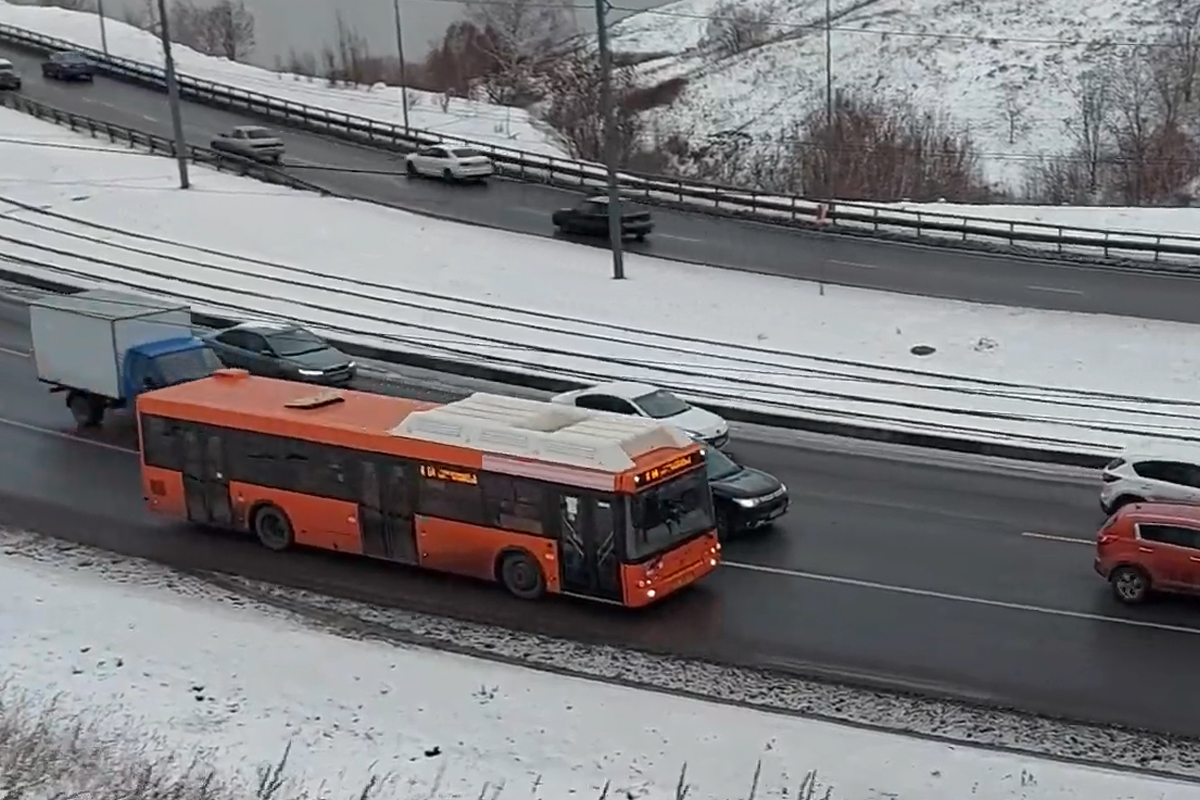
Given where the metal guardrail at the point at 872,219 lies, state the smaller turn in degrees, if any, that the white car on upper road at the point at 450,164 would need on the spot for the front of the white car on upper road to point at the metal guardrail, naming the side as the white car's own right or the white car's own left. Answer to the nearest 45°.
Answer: approximately 180°

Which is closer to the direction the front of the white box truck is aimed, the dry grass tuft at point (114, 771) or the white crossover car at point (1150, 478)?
the white crossover car

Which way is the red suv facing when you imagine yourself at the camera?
facing to the right of the viewer

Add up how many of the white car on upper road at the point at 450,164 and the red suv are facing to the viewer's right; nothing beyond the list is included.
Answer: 1

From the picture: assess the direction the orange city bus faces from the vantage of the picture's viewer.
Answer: facing the viewer and to the right of the viewer

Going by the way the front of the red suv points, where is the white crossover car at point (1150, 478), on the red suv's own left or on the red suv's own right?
on the red suv's own left

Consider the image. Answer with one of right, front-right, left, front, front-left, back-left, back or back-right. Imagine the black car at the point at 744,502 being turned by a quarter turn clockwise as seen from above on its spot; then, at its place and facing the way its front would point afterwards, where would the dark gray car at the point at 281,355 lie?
right

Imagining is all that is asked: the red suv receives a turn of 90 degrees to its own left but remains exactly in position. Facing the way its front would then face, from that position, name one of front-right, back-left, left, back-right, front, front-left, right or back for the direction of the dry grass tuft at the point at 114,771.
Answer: back-left

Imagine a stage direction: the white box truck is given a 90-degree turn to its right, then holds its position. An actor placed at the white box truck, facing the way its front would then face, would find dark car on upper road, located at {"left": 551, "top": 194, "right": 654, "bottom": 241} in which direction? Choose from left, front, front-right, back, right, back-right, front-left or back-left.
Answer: back

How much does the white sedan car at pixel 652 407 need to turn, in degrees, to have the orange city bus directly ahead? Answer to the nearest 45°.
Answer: approximately 90° to its right

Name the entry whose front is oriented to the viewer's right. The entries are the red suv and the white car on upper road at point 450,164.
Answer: the red suv

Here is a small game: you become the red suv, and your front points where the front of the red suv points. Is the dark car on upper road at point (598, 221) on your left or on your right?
on your left

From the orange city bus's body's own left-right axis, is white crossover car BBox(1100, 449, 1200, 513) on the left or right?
on its left

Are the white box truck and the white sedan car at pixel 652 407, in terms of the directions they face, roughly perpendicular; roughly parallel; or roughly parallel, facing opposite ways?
roughly parallel

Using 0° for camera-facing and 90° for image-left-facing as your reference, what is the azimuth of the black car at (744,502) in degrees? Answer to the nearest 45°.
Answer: approximately 315°

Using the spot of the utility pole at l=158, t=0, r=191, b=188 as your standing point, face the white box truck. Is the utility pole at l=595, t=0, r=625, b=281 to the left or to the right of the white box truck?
left

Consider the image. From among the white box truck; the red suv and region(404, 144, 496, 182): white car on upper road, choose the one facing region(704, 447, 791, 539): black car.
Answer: the white box truck
